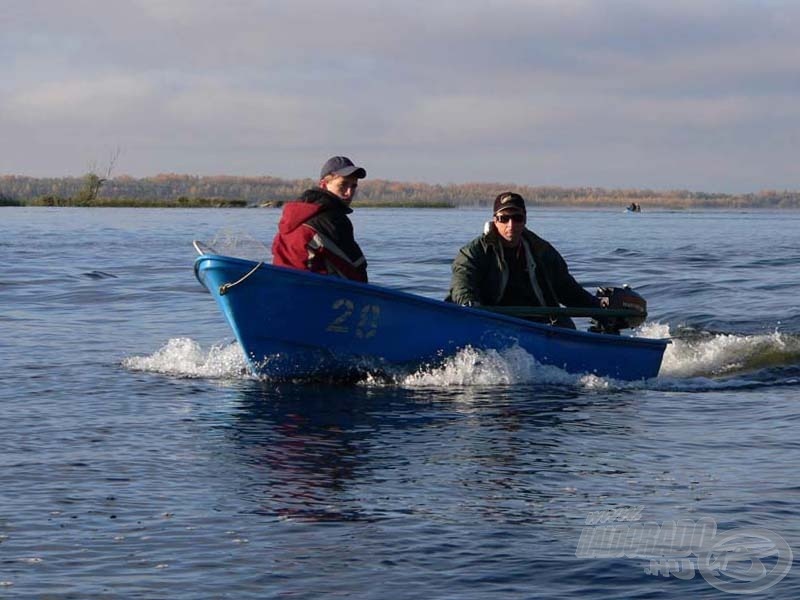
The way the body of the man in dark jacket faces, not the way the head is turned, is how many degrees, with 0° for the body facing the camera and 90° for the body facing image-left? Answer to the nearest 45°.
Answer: approximately 0°

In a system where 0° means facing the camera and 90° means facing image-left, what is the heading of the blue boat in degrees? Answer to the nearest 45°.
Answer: approximately 90°

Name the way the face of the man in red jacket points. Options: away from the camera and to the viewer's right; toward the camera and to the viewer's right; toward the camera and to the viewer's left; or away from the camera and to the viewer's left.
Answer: toward the camera and to the viewer's right

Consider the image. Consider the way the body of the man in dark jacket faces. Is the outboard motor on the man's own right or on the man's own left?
on the man's own left
